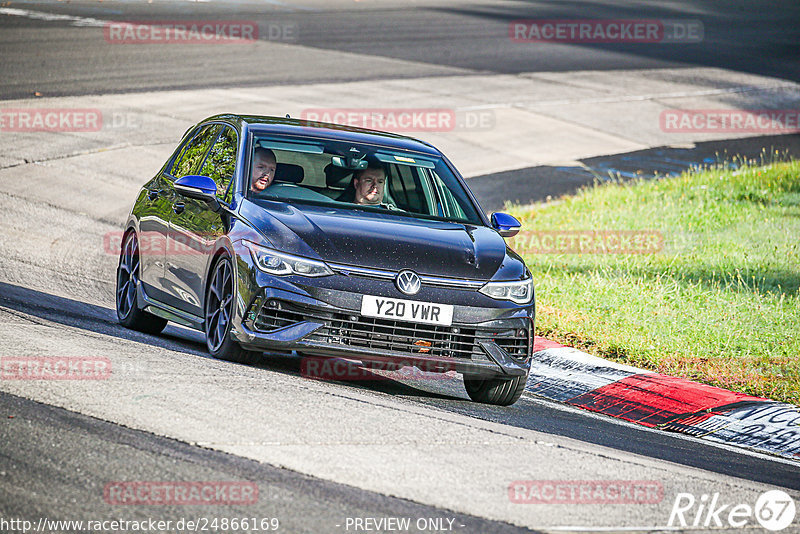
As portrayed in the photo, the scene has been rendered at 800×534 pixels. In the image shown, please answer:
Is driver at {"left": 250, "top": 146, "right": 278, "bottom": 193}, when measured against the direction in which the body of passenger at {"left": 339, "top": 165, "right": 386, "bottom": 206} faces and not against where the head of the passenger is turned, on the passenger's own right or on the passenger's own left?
on the passenger's own right

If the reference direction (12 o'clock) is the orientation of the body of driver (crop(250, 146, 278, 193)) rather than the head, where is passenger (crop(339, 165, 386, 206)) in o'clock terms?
The passenger is roughly at 10 o'clock from the driver.

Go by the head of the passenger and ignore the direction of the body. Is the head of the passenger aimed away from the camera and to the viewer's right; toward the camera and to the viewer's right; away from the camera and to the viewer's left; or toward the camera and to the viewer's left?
toward the camera and to the viewer's right
